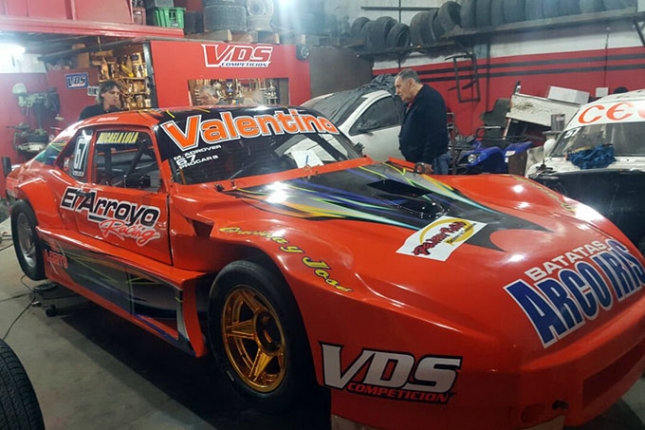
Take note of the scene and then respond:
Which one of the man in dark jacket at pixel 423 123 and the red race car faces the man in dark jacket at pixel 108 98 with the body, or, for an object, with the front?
the man in dark jacket at pixel 423 123

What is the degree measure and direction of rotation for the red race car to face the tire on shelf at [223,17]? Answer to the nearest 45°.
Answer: approximately 135° to its left

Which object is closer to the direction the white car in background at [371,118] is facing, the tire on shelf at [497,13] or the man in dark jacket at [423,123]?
the man in dark jacket

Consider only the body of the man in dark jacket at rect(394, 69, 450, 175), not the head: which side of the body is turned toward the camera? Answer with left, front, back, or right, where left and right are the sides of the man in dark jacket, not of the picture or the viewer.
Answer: left

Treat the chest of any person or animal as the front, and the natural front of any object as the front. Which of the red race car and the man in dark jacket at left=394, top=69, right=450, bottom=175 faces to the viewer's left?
the man in dark jacket

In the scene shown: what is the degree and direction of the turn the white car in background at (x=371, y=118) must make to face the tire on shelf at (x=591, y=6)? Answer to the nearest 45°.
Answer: approximately 180°

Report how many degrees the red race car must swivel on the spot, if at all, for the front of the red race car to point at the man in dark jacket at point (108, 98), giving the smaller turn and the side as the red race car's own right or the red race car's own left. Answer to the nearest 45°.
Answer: approximately 180°

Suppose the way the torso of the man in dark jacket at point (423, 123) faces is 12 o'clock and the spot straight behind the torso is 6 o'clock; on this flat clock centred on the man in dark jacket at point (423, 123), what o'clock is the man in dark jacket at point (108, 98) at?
the man in dark jacket at point (108, 98) is roughly at 12 o'clock from the man in dark jacket at point (423, 123).

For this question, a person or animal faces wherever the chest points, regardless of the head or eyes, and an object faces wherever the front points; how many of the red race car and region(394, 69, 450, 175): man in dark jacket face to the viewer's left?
1

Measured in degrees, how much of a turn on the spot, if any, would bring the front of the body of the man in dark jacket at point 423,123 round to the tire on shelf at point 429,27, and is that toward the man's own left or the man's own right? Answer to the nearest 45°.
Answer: approximately 90° to the man's own right

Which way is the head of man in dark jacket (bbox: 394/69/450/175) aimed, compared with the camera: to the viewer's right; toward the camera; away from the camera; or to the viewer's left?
to the viewer's left

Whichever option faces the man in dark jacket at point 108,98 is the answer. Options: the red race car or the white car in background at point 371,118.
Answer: the white car in background

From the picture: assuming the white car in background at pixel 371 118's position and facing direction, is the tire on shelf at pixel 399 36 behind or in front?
behind
